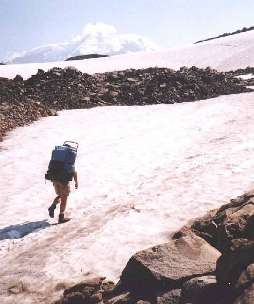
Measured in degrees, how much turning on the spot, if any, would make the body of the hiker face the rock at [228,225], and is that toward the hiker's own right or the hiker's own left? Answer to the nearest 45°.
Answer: approximately 90° to the hiker's own right

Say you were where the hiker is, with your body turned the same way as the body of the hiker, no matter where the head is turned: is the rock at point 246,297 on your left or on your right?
on your right

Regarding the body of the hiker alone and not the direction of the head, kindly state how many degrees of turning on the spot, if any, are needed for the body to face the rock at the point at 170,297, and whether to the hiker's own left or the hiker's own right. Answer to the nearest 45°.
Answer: approximately 135° to the hiker's own right

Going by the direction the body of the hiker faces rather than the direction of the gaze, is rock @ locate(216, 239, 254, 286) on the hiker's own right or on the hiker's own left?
on the hiker's own right

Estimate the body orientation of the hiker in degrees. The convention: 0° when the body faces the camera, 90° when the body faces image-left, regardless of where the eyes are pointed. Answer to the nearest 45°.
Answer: approximately 225°

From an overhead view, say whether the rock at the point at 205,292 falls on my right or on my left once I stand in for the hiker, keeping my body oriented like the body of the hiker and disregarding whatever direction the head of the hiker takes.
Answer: on my right

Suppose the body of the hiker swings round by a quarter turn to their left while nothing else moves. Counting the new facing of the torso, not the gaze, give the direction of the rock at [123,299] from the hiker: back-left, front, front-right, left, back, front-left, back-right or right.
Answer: back-left

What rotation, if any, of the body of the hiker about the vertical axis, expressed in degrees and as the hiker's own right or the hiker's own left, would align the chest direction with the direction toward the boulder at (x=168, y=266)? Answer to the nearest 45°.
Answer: approximately 135° to the hiker's own right
